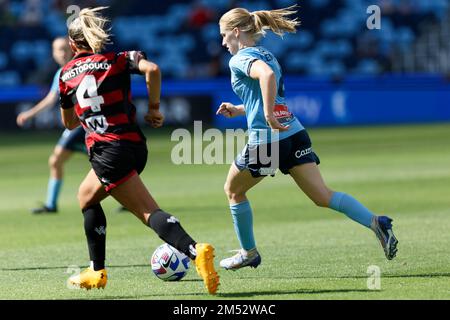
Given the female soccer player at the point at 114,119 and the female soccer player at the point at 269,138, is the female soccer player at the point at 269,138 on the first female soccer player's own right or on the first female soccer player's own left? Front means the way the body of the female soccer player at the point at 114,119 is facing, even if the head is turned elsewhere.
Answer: on the first female soccer player's own right

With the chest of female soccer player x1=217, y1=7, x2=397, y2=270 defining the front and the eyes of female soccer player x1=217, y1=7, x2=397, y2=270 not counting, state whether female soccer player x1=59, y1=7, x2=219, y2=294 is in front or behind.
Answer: in front

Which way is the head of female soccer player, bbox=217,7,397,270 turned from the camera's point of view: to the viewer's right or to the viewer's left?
to the viewer's left

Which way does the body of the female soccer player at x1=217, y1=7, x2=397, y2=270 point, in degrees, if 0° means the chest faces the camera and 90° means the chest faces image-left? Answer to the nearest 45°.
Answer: approximately 90°
